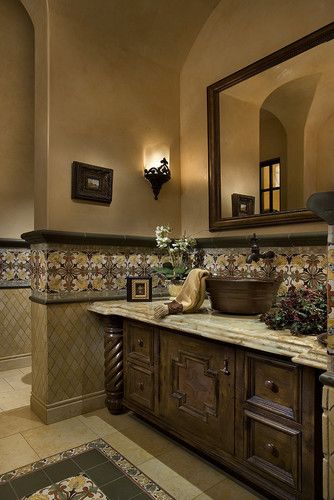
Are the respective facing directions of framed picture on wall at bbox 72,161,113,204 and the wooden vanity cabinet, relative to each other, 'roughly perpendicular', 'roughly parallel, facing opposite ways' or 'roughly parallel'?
roughly perpendicular

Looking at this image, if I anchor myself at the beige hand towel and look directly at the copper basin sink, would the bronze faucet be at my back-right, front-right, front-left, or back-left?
front-left

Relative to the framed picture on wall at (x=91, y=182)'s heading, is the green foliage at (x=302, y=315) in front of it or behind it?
in front

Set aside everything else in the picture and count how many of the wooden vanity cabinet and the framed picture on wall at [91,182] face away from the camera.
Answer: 0

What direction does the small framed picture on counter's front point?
toward the camera

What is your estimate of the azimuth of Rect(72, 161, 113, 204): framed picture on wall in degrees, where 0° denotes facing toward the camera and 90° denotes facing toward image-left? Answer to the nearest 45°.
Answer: approximately 315°

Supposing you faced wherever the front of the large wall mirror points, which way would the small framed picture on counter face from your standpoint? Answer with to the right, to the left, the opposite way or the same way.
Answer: to the left

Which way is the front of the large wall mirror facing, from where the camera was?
facing the viewer and to the left of the viewer

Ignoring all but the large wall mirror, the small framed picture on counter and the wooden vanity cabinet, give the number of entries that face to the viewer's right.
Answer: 0

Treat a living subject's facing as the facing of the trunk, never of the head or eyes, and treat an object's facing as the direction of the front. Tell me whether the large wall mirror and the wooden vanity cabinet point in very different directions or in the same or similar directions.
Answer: same or similar directions

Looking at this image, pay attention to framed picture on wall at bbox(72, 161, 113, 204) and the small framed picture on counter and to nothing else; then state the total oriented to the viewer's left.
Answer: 0

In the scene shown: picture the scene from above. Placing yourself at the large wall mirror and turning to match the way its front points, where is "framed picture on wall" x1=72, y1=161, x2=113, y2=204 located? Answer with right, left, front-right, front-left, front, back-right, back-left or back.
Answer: front-right
